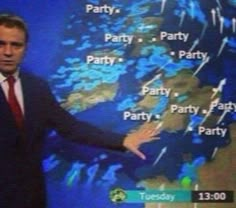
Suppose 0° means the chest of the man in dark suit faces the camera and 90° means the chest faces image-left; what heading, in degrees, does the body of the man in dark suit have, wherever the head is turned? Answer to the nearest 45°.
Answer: approximately 0°
